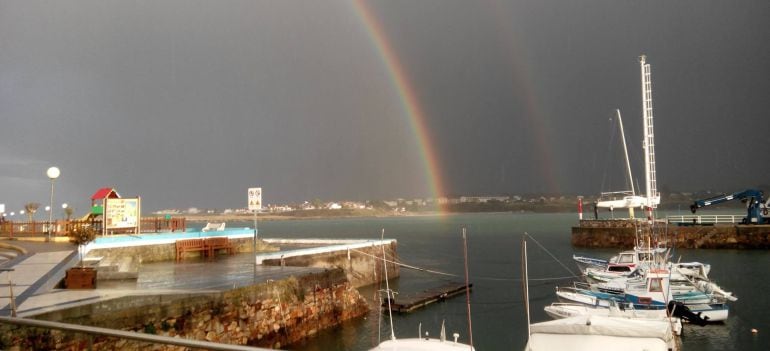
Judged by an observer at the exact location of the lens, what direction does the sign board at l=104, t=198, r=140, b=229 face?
facing the viewer

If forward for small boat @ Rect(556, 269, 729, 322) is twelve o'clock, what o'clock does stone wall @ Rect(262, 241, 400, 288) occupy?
The stone wall is roughly at 12 o'clock from the small boat.

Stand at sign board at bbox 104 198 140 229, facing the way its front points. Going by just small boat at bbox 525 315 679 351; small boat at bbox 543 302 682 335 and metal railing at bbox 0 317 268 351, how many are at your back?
0

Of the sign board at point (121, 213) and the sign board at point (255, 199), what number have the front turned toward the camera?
2

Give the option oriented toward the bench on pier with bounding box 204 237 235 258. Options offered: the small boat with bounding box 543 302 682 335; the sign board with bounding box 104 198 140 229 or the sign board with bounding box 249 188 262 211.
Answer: the small boat

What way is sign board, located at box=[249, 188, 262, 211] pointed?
toward the camera

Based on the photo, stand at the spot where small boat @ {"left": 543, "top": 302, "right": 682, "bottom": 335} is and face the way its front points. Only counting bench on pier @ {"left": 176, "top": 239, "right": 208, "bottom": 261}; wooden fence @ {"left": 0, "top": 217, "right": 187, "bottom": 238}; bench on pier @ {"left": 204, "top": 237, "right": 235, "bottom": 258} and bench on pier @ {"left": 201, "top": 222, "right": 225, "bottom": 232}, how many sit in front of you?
4

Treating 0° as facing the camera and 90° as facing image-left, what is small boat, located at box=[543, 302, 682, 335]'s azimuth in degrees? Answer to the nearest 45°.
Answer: approximately 90°

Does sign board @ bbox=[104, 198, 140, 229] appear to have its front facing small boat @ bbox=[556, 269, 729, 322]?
no

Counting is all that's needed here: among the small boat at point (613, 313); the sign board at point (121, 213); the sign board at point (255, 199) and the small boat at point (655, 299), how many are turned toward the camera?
2

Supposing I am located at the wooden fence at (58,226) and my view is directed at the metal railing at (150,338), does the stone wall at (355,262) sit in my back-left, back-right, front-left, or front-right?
front-left

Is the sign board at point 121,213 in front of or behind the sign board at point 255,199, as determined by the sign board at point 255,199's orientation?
behind
